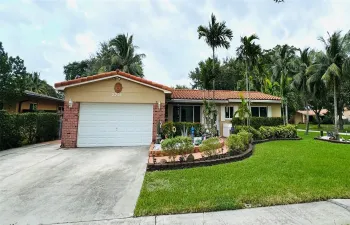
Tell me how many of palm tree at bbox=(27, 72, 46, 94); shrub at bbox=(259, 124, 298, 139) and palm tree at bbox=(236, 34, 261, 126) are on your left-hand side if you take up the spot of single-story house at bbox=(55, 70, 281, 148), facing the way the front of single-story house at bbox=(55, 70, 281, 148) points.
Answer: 2

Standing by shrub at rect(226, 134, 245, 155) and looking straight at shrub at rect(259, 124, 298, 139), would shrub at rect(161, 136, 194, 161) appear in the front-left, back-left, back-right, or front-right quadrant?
back-left

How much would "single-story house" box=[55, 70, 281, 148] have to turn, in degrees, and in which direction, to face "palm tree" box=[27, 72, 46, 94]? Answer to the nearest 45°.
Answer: approximately 135° to its right

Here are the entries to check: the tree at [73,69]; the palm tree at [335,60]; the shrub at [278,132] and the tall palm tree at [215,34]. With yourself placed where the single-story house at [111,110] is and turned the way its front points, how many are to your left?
3

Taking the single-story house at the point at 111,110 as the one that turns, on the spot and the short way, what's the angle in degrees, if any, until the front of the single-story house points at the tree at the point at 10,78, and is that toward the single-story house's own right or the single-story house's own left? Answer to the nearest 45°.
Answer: approximately 90° to the single-story house's own right

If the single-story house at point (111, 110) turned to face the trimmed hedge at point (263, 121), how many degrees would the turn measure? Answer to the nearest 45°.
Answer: approximately 90° to its left

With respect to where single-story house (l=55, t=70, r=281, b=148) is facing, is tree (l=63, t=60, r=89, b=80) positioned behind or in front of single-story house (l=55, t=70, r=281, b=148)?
behind

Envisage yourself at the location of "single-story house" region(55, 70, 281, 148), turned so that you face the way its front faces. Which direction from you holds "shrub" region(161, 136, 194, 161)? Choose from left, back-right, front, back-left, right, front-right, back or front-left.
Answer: front-left

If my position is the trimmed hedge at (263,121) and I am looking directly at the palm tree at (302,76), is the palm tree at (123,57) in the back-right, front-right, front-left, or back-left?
back-left

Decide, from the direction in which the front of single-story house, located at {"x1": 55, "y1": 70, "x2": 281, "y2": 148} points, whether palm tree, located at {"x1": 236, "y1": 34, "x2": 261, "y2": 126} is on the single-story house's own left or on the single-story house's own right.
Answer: on the single-story house's own left

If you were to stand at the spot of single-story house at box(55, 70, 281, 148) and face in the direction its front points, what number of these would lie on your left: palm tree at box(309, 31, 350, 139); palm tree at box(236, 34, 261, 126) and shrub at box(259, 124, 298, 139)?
3

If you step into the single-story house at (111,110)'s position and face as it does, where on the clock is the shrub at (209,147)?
The shrub is roughly at 10 o'clock from the single-story house.

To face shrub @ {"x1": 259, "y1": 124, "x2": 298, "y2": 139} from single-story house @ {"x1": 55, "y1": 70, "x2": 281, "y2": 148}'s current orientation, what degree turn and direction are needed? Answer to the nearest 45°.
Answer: approximately 90° to its left

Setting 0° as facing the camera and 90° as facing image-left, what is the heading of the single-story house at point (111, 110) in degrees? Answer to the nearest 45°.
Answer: approximately 0°
